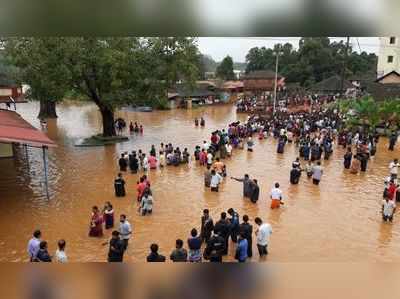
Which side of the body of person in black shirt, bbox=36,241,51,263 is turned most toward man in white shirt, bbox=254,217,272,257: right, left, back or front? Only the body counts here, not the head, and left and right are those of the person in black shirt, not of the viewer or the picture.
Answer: right

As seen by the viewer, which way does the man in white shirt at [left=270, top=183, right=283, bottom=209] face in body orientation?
away from the camera

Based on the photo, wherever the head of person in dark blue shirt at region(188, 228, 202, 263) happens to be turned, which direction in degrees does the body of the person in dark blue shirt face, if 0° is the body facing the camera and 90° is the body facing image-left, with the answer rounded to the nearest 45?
approximately 180°

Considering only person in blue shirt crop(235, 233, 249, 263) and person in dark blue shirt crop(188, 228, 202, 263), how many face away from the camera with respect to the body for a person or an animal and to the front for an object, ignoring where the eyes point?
2

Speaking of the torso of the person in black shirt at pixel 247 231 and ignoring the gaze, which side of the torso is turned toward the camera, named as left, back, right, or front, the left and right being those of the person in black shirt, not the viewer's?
back

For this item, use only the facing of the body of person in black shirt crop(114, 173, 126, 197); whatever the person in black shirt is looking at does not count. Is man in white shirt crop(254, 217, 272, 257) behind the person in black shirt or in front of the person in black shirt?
behind

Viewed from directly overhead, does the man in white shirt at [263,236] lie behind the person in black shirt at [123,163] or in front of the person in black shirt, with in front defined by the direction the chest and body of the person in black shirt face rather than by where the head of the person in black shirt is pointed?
behind

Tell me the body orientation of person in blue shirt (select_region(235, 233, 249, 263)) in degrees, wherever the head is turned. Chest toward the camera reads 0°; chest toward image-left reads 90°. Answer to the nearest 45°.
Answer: approximately 180°

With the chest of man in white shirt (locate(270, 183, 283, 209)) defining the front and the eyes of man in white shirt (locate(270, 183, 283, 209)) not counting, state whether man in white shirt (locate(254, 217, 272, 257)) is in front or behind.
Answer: behind
